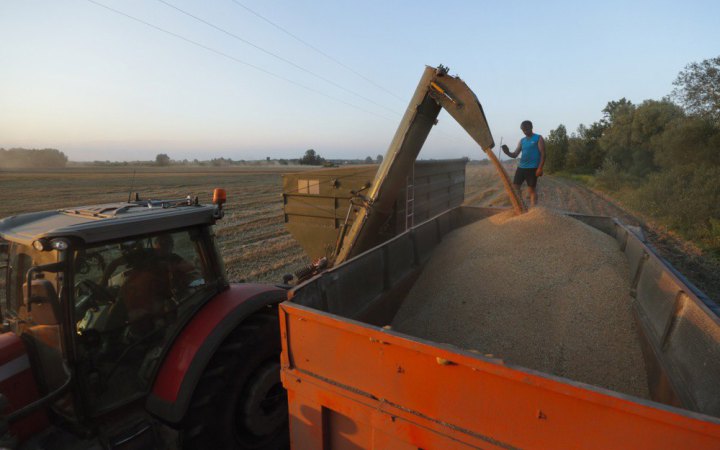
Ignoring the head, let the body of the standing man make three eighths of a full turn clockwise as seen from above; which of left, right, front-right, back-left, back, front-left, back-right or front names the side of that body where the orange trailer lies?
back

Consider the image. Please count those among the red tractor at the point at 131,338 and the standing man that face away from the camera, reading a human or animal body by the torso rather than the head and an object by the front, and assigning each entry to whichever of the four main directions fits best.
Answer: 0

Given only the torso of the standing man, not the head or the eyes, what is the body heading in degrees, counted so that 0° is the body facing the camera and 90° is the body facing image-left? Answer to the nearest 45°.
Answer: approximately 45°

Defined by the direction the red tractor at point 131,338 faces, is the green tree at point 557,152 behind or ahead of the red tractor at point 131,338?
behind

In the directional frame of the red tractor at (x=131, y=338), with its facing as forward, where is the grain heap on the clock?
The grain heap is roughly at 8 o'clock from the red tractor.

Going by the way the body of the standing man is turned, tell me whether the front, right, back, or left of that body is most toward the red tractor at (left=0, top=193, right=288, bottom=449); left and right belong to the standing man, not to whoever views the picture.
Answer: front

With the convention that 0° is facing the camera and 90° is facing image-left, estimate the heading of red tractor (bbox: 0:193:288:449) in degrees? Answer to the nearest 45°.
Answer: approximately 45°

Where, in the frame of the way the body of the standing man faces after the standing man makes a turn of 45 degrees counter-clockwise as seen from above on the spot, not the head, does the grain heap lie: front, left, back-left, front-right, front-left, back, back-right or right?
front
